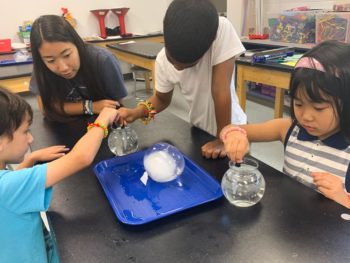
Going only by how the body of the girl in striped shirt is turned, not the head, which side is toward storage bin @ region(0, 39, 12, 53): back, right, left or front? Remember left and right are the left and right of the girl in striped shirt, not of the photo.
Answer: right

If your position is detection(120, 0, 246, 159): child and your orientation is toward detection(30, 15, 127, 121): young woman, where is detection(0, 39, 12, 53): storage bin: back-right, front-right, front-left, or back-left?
front-right

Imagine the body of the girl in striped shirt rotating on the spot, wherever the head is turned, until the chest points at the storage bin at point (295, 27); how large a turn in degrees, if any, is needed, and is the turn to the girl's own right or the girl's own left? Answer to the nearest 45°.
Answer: approximately 135° to the girl's own right
